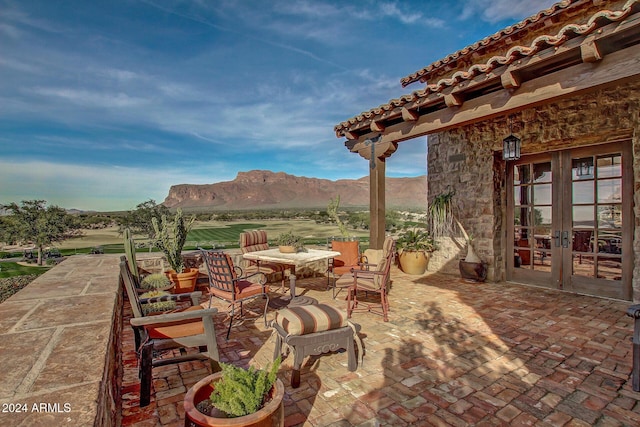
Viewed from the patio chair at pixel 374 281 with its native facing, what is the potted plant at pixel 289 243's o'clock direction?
The potted plant is roughly at 1 o'clock from the patio chair.

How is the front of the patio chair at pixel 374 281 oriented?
to the viewer's left

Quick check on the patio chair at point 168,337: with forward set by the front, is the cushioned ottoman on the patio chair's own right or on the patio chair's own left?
on the patio chair's own right

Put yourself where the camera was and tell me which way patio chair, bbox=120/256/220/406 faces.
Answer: facing away from the viewer and to the right of the viewer

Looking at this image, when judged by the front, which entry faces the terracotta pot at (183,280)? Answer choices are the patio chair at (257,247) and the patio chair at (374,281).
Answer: the patio chair at (374,281)

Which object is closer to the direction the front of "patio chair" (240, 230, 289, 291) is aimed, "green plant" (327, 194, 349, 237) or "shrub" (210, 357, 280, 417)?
the shrub

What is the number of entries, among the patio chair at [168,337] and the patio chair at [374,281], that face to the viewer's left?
1

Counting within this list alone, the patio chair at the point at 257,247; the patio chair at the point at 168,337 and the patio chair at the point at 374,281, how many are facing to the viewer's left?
1

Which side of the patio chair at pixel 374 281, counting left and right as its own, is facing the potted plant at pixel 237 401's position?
left

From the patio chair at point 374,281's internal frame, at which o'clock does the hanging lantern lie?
The hanging lantern is roughly at 5 o'clock from the patio chair.

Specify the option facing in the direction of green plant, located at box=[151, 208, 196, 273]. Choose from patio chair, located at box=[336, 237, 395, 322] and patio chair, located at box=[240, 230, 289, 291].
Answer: patio chair, located at box=[336, 237, 395, 322]

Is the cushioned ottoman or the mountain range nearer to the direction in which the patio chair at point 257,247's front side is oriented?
the cushioned ottoman

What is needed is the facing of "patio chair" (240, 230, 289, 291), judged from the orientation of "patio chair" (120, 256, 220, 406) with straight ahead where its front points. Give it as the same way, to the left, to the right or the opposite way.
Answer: to the right

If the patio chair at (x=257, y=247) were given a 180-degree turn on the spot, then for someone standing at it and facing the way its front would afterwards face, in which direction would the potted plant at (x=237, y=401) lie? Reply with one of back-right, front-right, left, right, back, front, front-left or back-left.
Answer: back-left

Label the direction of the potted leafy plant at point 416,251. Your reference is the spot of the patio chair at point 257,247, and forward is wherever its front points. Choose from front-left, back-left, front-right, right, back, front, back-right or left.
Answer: front-left
